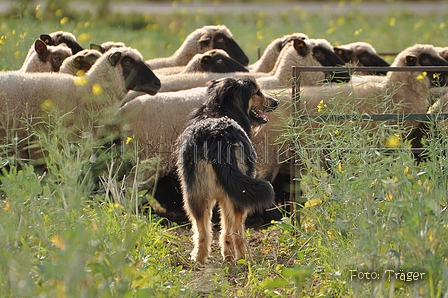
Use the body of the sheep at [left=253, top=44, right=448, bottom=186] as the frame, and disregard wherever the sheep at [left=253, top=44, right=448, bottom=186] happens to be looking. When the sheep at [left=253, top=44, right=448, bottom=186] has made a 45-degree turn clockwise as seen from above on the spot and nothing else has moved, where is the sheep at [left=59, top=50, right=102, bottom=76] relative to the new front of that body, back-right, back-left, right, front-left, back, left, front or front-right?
back-right

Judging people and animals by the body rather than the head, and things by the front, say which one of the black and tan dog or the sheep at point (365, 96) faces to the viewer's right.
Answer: the sheep

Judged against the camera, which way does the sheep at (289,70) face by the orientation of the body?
to the viewer's right

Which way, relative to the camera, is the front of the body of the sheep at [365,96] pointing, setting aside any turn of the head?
to the viewer's right

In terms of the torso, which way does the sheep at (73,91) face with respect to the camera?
to the viewer's right

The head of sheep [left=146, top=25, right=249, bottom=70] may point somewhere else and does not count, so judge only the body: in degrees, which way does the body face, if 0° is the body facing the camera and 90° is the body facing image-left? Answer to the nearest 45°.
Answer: approximately 270°

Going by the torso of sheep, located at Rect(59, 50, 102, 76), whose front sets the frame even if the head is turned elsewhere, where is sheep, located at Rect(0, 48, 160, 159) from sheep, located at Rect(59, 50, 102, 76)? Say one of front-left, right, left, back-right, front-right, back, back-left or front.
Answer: right

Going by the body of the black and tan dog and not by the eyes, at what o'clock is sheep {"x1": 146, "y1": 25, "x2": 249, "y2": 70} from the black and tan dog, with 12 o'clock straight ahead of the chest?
The sheep is roughly at 12 o'clock from the black and tan dog.

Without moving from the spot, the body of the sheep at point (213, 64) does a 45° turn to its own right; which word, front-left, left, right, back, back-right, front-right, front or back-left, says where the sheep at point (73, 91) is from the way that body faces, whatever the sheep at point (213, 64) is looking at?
right

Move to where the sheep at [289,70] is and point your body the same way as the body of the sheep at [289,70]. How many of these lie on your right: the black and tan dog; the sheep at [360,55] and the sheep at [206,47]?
1

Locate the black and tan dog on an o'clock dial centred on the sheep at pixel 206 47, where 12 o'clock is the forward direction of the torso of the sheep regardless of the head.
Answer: The black and tan dog is roughly at 3 o'clock from the sheep.

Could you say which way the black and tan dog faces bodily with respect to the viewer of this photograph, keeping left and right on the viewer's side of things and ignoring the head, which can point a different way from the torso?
facing away from the viewer

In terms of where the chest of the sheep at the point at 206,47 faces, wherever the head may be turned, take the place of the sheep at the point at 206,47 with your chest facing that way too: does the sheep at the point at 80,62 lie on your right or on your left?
on your right

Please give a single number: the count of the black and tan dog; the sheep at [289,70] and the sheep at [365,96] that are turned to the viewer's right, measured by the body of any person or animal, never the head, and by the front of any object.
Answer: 2

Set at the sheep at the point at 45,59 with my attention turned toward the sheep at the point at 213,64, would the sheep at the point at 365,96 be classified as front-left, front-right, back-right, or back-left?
front-right
